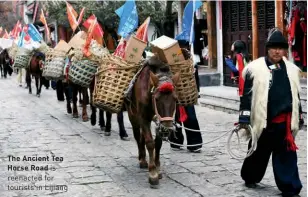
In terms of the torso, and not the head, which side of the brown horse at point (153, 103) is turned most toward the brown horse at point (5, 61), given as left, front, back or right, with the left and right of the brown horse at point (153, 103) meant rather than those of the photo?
back

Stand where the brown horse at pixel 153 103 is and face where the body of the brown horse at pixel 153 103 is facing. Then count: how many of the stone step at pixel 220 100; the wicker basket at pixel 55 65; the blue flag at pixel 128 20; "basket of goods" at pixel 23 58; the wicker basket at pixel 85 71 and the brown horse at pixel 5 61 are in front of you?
0

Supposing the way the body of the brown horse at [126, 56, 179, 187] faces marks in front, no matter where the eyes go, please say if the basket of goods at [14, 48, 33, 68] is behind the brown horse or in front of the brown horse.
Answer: behind

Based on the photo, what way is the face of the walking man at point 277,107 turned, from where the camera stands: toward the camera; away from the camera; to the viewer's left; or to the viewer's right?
toward the camera

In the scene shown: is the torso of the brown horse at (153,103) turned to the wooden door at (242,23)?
no

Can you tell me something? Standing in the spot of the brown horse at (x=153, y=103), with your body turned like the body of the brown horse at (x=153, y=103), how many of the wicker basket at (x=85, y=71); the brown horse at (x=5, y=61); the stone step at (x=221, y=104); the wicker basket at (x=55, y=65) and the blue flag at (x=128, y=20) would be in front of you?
0

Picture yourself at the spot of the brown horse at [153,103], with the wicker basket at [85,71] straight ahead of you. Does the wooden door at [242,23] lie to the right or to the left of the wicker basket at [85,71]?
right

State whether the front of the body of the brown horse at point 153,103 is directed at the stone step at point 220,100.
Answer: no

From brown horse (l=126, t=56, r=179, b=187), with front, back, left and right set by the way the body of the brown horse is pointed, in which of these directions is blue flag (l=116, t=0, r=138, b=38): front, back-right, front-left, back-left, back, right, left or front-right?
back-left

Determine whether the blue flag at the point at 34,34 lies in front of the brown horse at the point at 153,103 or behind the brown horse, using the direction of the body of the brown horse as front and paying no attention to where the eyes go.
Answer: behind

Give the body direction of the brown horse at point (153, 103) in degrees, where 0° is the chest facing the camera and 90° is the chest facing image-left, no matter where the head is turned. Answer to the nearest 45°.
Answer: approximately 315°
